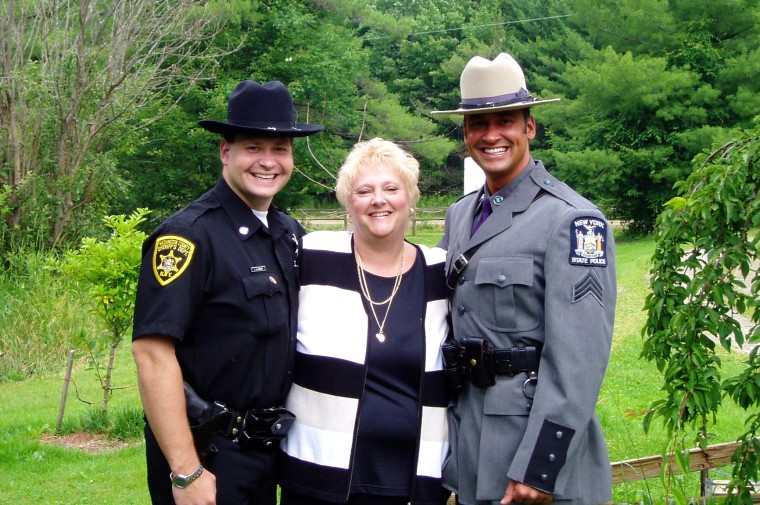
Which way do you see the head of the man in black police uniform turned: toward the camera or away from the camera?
toward the camera

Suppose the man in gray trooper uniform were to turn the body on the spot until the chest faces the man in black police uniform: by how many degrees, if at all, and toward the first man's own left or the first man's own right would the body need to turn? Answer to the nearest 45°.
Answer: approximately 45° to the first man's own right

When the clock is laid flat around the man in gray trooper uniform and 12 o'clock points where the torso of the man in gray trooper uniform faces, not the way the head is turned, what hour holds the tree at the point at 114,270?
The tree is roughly at 3 o'clock from the man in gray trooper uniform.

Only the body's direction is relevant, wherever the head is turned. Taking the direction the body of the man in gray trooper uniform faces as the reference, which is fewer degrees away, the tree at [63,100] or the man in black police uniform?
the man in black police uniform

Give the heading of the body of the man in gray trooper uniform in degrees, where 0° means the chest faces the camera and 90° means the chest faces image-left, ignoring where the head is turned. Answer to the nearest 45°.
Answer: approximately 45°

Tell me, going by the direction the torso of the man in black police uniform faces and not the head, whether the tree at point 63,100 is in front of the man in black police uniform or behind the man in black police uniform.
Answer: behind

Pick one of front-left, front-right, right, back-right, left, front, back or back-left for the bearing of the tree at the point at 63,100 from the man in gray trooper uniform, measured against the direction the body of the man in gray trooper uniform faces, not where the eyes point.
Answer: right

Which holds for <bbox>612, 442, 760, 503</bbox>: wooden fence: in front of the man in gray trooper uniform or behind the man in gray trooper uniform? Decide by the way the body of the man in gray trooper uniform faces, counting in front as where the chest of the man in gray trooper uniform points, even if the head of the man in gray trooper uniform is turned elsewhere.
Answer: behind

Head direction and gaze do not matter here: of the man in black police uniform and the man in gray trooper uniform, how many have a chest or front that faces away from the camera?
0

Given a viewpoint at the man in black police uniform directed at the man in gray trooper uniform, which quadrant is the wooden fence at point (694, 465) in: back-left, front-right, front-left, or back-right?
front-left

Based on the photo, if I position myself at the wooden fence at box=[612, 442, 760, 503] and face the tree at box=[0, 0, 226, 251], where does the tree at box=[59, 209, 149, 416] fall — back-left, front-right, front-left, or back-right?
front-left

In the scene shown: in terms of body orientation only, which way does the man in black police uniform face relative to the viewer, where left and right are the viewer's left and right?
facing the viewer and to the right of the viewer
